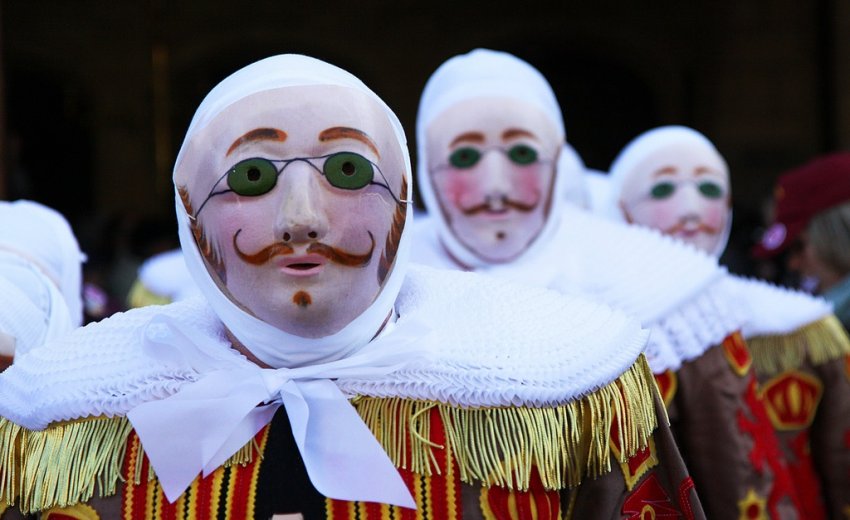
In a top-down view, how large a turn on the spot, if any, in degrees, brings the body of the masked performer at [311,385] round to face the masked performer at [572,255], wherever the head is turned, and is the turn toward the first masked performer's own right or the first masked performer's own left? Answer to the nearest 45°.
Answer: approximately 135° to the first masked performer's own left

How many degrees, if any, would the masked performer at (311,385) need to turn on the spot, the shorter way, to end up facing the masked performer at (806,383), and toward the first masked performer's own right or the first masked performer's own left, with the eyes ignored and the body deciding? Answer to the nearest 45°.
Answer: approximately 135° to the first masked performer's own left

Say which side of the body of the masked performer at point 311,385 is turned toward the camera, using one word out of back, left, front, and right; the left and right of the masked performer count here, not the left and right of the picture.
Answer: front

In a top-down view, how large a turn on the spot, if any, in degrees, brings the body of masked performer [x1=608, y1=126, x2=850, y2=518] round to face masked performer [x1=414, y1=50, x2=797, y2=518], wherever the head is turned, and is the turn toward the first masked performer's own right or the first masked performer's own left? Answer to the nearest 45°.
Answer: approximately 45° to the first masked performer's own right

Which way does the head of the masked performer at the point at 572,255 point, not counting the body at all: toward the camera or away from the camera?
toward the camera

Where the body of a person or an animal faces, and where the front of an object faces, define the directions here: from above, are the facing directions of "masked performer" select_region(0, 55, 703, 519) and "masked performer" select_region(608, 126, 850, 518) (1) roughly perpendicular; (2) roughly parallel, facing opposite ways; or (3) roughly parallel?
roughly parallel

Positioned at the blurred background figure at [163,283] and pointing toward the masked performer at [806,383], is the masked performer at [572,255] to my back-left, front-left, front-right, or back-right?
front-right

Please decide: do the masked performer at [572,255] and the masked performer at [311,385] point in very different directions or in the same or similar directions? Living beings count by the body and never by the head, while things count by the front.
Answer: same or similar directions
